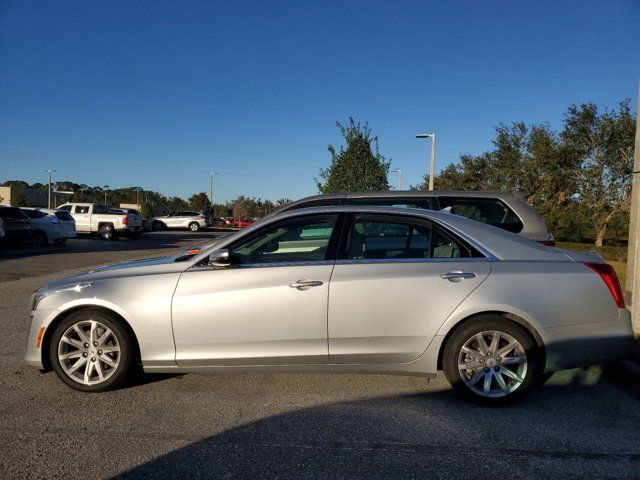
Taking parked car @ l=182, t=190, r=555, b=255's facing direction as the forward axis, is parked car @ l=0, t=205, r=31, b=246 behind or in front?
in front

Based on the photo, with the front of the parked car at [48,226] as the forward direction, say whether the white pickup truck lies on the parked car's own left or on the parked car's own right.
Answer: on the parked car's own right

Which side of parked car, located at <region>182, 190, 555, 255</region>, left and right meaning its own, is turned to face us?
left

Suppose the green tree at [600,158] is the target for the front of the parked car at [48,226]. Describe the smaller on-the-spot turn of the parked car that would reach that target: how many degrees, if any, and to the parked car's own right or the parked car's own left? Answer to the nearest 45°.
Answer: approximately 135° to the parked car's own right

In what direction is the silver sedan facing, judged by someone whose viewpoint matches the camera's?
facing to the left of the viewer

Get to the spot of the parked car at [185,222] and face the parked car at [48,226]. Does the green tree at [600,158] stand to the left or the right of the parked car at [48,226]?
left

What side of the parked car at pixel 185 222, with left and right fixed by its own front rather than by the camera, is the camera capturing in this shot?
left

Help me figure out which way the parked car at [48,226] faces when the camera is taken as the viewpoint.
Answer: facing away from the viewer and to the left of the viewer

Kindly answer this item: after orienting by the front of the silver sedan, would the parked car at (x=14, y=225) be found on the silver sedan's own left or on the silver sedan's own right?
on the silver sedan's own right

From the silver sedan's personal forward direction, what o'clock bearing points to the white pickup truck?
The white pickup truck is roughly at 2 o'clock from the silver sedan.

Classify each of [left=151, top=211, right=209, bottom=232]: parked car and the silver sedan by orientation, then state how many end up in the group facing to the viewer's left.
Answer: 2
